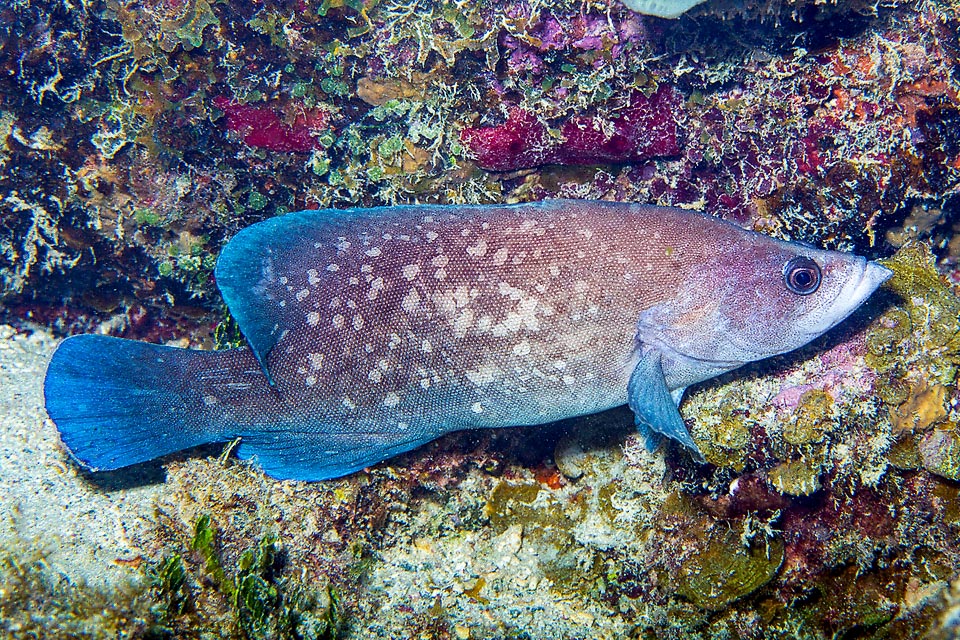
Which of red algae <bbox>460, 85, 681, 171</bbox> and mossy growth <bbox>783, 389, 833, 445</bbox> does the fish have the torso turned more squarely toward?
the mossy growth

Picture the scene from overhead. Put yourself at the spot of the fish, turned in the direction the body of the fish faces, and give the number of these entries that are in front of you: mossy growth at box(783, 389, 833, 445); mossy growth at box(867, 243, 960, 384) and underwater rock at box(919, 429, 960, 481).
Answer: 3

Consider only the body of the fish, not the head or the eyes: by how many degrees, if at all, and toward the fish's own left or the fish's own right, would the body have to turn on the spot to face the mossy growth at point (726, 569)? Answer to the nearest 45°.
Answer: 0° — it already faces it

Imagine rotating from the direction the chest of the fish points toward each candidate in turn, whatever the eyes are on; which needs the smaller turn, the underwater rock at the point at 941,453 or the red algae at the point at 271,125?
the underwater rock

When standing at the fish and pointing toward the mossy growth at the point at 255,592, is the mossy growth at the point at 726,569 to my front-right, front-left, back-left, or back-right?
back-left

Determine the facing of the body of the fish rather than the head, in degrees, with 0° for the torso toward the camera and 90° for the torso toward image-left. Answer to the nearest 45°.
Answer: approximately 270°

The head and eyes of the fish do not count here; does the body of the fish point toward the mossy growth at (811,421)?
yes

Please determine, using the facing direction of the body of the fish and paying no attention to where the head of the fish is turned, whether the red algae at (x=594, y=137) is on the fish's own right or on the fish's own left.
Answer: on the fish's own left

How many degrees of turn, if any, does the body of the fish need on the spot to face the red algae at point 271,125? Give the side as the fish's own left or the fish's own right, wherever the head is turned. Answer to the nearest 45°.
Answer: approximately 135° to the fish's own left

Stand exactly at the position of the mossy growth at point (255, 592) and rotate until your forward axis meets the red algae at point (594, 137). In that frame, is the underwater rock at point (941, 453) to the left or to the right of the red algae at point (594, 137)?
right

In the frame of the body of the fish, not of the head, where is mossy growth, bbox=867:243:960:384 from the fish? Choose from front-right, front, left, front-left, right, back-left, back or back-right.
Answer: front

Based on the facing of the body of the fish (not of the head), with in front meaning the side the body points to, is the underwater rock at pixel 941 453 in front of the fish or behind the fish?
in front

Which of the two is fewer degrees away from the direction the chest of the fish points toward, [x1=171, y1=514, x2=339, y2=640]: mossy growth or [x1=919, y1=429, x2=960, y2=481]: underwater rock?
the underwater rock
